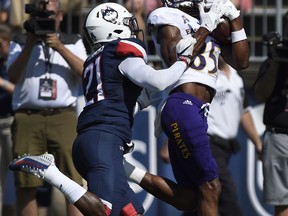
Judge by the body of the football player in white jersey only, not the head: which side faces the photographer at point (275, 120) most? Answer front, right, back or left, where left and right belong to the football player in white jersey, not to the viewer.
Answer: left

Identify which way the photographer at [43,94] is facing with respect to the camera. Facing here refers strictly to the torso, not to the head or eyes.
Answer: toward the camera

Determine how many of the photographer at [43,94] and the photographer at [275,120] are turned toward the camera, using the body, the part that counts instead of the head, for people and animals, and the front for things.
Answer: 2

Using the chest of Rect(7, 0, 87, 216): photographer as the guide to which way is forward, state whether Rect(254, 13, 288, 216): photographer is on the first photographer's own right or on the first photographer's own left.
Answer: on the first photographer's own left

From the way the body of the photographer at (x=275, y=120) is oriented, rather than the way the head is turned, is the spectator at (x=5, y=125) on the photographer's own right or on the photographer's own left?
on the photographer's own right

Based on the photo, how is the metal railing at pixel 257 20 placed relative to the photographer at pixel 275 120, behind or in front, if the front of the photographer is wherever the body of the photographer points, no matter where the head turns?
behind

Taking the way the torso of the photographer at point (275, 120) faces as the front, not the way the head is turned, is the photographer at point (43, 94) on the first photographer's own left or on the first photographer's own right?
on the first photographer's own right
